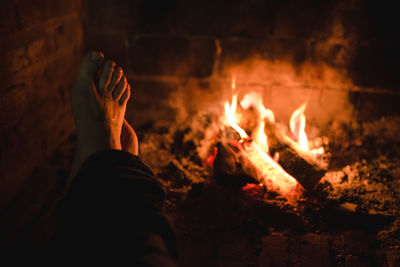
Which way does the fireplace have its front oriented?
toward the camera
